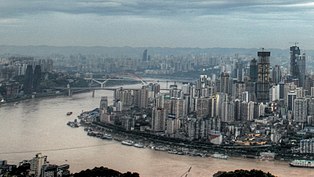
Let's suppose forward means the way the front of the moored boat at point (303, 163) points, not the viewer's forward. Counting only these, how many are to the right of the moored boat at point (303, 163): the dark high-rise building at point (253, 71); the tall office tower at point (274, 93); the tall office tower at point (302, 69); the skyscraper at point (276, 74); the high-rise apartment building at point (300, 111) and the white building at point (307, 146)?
6

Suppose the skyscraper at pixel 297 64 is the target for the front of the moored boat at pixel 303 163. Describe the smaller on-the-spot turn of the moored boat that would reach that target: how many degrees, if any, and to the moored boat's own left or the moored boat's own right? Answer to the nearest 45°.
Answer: approximately 90° to the moored boat's own right

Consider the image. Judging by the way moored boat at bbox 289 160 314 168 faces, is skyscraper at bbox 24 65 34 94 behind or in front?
in front

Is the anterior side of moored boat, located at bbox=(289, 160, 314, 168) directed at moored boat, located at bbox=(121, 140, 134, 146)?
yes

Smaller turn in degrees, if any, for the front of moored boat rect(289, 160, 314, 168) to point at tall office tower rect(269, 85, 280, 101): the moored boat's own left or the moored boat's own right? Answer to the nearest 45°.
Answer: approximately 90° to the moored boat's own right

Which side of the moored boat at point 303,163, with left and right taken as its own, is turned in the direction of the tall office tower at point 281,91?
right

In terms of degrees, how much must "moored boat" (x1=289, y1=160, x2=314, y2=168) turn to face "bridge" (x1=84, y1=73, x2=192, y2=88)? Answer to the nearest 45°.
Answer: approximately 45° to its right

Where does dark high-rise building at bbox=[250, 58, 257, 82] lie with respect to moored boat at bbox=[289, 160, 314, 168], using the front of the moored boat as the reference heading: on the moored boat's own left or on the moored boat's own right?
on the moored boat's own right

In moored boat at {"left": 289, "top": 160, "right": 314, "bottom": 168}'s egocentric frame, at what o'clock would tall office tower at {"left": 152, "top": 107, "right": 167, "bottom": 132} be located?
The tall office tower is roughly at 1 o'clock from the moored boat.

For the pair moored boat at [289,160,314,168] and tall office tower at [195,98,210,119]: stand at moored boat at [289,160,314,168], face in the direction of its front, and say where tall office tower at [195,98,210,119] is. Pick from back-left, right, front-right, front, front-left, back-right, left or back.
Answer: front-right

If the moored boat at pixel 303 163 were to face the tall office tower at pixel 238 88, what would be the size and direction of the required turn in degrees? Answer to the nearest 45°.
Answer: approximately 90° to its right

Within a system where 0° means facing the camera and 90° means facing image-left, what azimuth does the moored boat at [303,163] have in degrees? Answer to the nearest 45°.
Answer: approximately 90°

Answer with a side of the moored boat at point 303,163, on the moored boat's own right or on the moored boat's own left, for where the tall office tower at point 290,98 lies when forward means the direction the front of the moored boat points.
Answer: on the moored boat's own right

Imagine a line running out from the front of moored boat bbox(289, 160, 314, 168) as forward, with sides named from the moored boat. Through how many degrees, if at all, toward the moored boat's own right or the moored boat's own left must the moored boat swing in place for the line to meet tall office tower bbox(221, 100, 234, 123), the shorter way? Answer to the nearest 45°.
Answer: approximately 45° to the moored boat's own right
